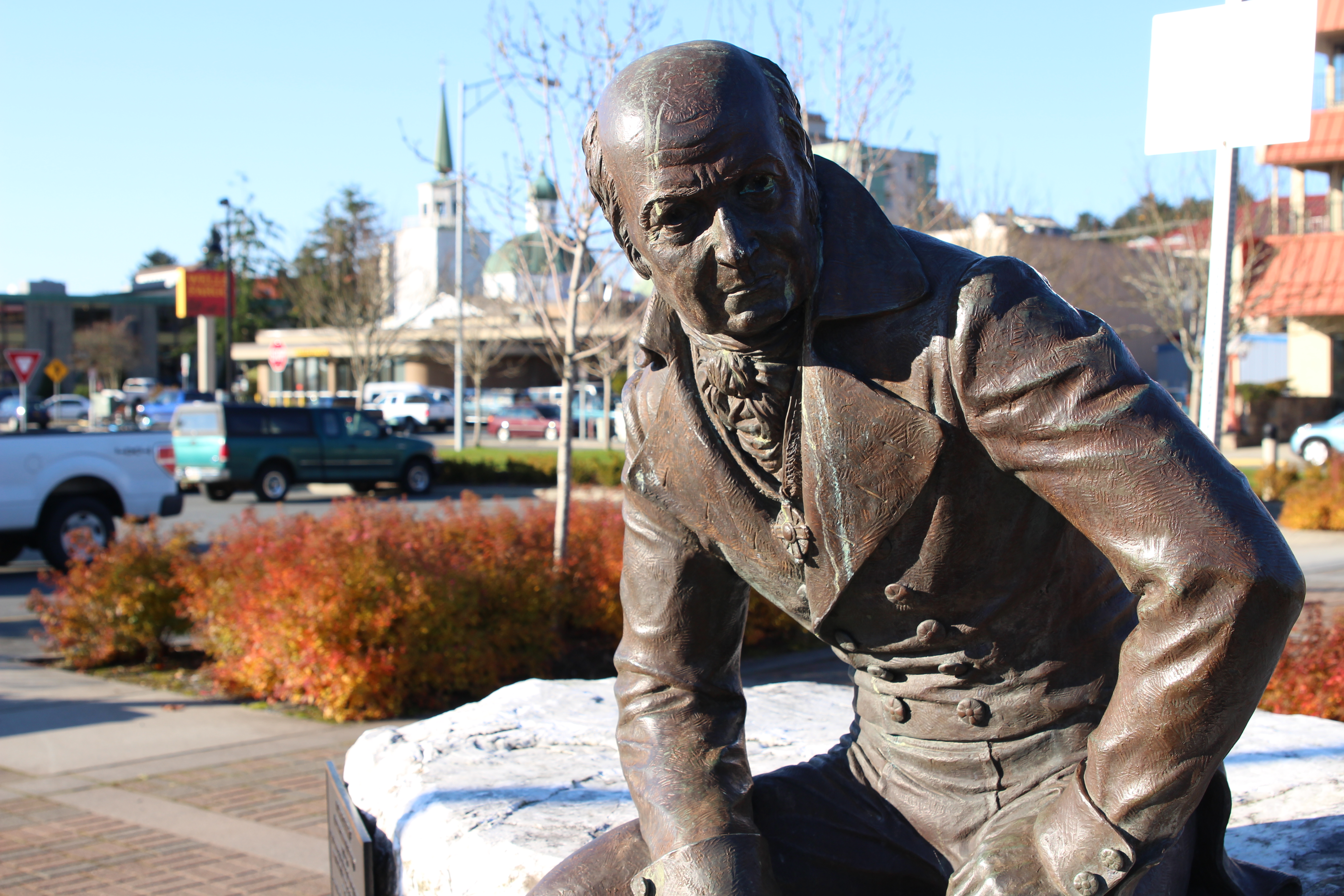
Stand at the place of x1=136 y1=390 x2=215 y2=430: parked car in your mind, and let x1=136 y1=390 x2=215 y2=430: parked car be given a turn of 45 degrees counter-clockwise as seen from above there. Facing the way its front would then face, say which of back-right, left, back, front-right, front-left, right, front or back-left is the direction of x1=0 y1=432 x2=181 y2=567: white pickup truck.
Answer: front

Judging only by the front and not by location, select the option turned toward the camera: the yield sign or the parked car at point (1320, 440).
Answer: the yield sign

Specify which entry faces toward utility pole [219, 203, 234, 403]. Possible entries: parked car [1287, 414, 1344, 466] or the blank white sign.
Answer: the parked car

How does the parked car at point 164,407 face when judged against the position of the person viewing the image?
facing the viewer and to the left of the viewer

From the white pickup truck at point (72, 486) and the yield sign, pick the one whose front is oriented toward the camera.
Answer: the yield sign

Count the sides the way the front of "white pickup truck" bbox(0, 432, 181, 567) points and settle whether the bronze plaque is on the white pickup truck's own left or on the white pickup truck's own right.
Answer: on the white pickup truck's own left

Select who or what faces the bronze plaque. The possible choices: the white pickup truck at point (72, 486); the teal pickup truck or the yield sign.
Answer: the yield sign

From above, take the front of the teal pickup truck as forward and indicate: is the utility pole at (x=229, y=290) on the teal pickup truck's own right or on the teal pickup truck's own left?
on the teal pickup truck's own left

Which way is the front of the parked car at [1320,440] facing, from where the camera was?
facing to the left of the viewer

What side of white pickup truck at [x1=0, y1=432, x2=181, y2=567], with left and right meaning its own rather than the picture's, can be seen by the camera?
left

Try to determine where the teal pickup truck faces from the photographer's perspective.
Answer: facing away from the viewer and to the right of the viewer

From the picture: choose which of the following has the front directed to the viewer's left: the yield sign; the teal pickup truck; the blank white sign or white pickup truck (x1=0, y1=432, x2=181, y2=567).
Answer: the white pickup truck

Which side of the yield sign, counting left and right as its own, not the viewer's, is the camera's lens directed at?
front

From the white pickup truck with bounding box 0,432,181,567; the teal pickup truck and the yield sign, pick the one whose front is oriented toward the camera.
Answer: the yield sign

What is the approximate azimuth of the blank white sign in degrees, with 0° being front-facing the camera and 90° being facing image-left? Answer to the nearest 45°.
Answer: approximately 0°
